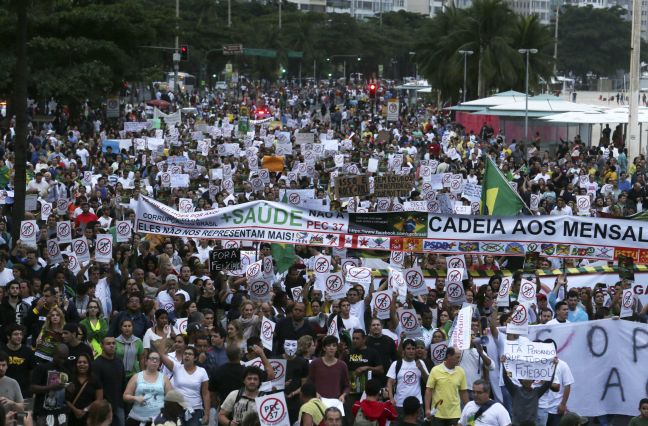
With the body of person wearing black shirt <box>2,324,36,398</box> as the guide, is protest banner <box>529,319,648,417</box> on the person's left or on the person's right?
on the person's left

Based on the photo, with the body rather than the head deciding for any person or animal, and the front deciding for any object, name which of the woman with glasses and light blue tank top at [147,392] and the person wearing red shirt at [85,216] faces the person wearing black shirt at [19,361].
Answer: the person wearing red shirt

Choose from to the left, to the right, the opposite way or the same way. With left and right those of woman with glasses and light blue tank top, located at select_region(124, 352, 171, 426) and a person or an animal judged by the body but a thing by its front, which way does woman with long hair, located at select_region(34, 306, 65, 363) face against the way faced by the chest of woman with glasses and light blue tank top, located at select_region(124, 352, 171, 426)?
the same way

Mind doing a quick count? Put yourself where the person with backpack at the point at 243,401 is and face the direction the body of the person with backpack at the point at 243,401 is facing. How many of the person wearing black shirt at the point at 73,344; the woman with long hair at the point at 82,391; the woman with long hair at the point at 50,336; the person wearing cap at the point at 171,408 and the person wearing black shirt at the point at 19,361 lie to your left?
0

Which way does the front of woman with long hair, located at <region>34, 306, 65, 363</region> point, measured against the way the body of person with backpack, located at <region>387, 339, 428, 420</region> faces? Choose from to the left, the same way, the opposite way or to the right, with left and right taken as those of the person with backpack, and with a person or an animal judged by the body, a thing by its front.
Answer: the same way

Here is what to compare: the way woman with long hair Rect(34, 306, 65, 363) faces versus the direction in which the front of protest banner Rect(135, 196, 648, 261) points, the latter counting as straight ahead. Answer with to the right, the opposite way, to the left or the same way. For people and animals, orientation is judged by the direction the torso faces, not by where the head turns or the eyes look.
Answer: the same way

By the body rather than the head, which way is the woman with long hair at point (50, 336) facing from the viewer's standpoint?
toward the camera

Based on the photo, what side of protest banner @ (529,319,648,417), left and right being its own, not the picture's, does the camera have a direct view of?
front

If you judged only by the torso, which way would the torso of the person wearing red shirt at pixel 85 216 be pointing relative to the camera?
toward the camera

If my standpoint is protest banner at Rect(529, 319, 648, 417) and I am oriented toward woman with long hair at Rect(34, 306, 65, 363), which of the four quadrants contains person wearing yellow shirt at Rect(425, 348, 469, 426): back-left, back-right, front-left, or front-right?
front-left

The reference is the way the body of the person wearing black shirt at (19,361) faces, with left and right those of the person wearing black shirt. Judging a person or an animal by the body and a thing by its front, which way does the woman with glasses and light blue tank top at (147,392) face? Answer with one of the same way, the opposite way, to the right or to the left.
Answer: the same way

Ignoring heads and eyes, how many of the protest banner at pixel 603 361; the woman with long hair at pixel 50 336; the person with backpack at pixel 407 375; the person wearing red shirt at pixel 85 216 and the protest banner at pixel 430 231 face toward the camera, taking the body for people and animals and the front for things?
5

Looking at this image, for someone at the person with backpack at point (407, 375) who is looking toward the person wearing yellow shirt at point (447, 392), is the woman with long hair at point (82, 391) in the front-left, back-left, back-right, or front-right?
back-right

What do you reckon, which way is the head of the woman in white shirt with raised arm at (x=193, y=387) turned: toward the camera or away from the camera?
toward the camera

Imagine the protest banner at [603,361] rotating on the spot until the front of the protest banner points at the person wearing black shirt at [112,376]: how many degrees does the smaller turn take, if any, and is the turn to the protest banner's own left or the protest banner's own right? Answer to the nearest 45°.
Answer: approximately 45° to the protest banner's own right

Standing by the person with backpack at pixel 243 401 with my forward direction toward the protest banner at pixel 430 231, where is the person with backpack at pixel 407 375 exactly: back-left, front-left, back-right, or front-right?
front-right

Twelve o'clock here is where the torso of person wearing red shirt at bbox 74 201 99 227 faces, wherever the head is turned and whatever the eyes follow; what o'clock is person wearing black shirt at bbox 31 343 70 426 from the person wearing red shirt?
The person wearing black shirt is roughly at 12 o'clock from the person wearing red shirt.

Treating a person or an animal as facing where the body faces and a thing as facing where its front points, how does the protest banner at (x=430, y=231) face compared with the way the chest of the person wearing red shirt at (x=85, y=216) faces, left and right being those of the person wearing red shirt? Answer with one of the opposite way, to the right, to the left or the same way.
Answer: the same way

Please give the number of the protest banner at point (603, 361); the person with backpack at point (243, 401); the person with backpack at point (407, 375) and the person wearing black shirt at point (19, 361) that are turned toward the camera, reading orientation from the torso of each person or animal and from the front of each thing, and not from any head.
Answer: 4

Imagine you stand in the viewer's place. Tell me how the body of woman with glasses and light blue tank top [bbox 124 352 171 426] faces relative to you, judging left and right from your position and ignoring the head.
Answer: facing the viewer

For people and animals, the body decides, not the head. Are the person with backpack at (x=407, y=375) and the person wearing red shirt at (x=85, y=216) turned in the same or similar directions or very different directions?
same or similar directions

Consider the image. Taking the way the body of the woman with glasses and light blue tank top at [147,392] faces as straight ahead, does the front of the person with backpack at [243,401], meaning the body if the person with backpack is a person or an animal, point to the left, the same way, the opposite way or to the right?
the same way
